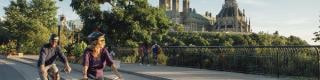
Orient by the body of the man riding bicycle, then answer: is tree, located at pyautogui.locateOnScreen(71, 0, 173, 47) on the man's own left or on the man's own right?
on the man's own left

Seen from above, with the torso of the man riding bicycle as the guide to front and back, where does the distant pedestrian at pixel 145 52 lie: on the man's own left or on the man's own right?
on the man's own left
